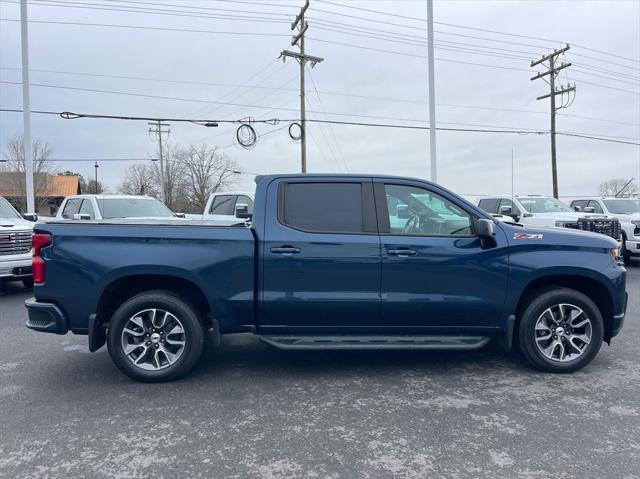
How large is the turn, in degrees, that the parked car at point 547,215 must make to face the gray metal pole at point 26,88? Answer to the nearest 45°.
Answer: approximately 135° to its right

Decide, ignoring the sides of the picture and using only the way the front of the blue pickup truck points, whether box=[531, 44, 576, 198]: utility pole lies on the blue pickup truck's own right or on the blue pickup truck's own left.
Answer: on the blue pickup truck's own left

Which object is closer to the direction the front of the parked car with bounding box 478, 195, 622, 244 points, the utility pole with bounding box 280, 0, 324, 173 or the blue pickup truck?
the blue pickup truck

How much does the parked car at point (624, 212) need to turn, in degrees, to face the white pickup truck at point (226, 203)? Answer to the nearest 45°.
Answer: approximately 90° to its right

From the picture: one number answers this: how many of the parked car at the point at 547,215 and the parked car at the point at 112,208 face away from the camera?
0

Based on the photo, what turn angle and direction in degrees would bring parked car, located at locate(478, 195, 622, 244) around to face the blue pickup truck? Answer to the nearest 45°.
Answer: approximately 45° to its right

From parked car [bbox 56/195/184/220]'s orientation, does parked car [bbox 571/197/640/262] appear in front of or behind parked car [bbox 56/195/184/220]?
in front

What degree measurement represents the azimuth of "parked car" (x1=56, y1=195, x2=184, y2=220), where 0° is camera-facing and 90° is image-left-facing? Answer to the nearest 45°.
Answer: approximately 315°

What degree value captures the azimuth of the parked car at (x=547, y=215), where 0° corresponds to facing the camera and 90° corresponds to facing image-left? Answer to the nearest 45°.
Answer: approximately 315°

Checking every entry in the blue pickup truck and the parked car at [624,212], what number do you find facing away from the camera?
0

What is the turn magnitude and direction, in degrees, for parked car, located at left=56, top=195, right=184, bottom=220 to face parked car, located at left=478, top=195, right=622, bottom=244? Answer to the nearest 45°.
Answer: approximately 45° to its left

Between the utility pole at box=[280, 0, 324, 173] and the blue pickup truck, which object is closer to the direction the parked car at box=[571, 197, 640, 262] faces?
the blue pickup truck

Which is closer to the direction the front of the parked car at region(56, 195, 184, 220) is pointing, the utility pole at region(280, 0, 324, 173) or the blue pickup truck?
the blue pickup truck

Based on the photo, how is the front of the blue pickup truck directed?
to the viewer's right
